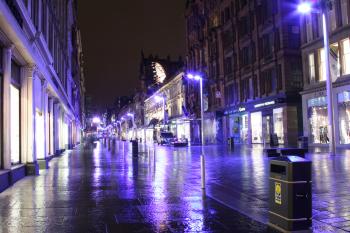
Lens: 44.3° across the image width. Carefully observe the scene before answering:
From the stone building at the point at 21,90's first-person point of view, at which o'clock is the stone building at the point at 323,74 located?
the stone building at the point at 323,74 is roughly at 11 o'clock from the stone building at the point at 21,90.

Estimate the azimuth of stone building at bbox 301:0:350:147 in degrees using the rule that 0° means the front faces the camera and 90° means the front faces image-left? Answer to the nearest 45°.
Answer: approximately 45°

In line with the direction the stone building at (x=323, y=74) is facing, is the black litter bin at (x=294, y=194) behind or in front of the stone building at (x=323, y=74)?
in front

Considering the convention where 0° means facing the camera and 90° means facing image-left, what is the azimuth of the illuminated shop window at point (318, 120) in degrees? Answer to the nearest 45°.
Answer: approximately 45°

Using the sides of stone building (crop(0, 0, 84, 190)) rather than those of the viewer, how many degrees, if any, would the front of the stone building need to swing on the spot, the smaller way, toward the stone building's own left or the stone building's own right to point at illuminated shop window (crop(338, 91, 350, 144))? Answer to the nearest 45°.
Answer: approximately 45° to the stone building's own left

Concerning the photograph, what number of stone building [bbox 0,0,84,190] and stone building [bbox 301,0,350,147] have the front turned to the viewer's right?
1

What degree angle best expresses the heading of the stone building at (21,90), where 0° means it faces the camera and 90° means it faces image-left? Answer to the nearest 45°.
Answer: approximately 270°

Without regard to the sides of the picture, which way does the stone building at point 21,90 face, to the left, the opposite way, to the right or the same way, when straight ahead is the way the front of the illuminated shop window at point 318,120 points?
the opposite way

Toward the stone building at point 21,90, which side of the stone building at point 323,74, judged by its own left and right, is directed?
front

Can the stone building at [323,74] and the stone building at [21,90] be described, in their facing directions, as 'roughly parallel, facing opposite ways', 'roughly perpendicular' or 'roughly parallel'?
roughly parallel, facing opposite ways
